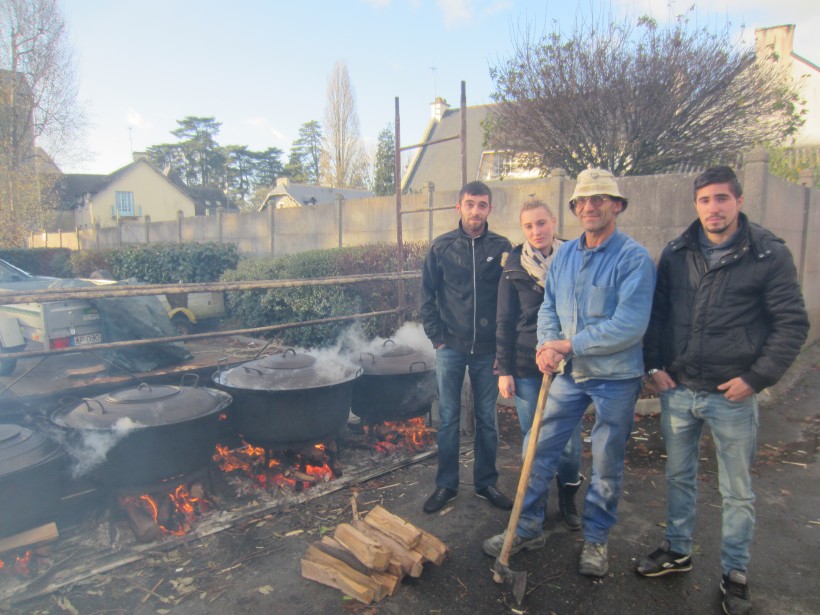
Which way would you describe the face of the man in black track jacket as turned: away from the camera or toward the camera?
toward the camera

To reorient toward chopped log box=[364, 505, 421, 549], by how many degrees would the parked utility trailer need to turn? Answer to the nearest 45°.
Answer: approximately 135° to its left

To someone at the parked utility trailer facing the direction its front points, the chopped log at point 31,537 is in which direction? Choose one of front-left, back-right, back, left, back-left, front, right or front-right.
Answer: back-left

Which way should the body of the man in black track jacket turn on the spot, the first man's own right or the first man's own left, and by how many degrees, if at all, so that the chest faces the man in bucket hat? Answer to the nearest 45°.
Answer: approximately 45° to the first man's own left

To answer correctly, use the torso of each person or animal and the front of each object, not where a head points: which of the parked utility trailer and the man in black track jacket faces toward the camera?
the man in black track jacket

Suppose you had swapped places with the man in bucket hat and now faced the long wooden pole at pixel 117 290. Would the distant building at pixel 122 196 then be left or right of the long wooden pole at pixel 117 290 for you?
right

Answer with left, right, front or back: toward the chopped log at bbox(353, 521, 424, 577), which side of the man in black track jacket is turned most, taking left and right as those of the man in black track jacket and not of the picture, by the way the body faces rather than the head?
front

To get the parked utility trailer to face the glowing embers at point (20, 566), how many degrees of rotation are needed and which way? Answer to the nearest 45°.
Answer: approximately 135° to its left

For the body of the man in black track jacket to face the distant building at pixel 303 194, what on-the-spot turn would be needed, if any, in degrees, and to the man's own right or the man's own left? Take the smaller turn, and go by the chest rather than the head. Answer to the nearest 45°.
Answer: approximately 180°

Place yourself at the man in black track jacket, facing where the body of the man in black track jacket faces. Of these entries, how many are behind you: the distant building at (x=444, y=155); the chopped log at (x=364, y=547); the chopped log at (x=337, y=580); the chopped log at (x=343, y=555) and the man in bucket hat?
1

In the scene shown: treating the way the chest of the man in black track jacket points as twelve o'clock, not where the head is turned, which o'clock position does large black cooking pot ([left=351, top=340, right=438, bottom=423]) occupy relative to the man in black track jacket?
The large black cooking pot is roughly at 5 o'clock from the man in black track jacket.

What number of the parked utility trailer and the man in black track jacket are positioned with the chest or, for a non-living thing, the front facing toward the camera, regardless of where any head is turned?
1

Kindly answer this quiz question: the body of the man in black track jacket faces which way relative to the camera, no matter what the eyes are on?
toward the camera

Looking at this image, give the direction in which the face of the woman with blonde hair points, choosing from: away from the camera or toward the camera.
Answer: toward the camera

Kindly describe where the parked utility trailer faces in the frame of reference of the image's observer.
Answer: facing away from the viewer and to the left of the viewer

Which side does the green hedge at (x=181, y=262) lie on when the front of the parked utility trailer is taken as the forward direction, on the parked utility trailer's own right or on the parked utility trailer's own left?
on the parked utility trailer's own right

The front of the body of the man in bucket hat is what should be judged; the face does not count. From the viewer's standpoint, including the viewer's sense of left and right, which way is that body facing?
facing the viewer and to the left of the viewer
